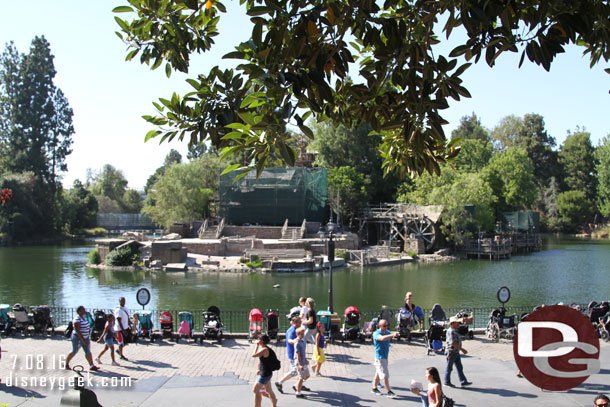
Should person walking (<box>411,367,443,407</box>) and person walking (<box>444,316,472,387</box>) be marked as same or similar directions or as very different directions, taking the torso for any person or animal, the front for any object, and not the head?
very different directions

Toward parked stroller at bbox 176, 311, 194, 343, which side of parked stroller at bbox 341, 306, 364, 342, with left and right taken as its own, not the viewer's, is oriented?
right

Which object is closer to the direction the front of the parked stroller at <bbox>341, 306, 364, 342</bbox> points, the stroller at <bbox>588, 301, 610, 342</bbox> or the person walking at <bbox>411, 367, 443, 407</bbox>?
the person walking
